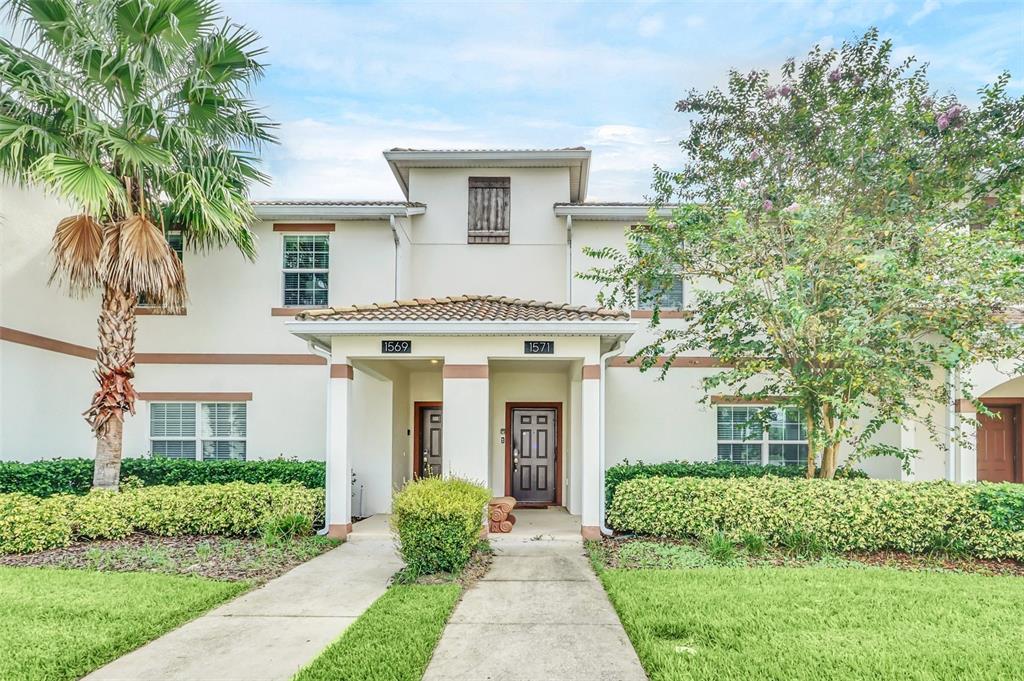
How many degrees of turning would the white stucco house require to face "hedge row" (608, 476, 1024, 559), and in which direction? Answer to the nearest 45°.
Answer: approximately 45° to its left

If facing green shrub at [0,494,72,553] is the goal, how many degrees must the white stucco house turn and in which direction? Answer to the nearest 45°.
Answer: approximately 45° to its right

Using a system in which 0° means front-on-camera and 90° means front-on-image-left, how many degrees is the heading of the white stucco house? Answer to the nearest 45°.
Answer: approximately 0°
